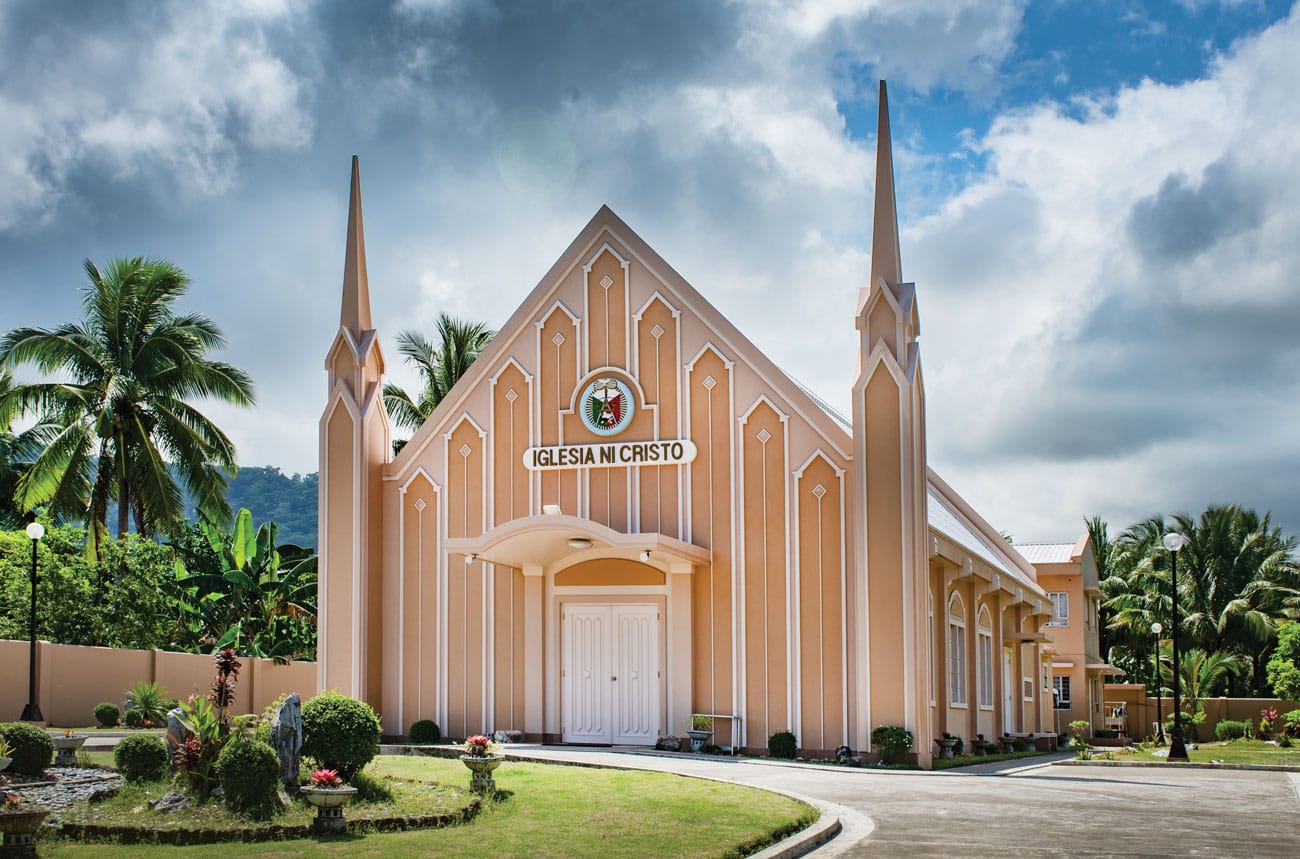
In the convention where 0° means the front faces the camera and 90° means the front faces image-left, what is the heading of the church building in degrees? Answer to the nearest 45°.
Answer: approximately 45°

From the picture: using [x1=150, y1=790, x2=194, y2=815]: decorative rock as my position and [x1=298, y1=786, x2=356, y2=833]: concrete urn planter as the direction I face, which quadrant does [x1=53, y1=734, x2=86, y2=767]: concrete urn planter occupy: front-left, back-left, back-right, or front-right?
back-left

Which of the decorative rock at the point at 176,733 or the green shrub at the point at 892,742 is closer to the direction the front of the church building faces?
the decorative rock

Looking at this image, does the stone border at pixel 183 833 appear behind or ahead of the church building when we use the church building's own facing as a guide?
ahead

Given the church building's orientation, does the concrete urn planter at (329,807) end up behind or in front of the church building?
in front

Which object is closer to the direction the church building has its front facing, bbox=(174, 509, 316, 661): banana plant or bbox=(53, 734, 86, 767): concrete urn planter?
the concrete urn planter
